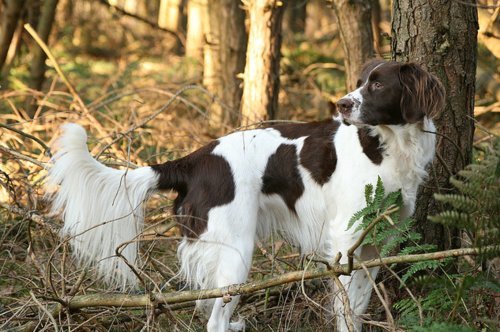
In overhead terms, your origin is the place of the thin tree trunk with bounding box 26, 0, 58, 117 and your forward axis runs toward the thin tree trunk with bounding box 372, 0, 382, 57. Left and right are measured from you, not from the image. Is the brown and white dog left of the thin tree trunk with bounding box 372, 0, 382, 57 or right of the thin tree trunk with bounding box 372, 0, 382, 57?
right

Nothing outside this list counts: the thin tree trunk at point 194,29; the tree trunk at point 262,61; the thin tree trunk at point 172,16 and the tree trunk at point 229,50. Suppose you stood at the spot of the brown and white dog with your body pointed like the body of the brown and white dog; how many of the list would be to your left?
4

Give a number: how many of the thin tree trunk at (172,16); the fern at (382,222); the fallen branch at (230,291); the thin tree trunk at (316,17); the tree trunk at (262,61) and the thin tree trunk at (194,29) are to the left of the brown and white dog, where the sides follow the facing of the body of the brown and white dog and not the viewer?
4

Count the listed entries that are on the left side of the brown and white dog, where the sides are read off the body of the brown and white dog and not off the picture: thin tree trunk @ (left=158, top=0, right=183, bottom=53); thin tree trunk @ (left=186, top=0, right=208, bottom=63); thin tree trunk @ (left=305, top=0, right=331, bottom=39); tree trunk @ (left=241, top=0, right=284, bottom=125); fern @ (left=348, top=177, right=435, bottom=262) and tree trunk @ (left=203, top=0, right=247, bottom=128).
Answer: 5

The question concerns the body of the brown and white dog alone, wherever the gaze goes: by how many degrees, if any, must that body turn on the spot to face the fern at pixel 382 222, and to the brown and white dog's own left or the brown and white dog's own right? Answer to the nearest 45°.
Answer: approximately 45° to the brown and white dog's own right

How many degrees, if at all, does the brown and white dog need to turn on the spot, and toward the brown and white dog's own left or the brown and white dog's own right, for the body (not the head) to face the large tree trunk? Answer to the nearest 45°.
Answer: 0° — it already faces it

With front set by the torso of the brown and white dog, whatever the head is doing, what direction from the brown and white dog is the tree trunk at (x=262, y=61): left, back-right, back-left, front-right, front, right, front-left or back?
left

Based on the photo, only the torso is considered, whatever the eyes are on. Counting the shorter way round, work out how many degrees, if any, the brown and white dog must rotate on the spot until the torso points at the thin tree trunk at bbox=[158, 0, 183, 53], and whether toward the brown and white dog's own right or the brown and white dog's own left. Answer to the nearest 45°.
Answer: approximately 90° to the brown and white dog's own left

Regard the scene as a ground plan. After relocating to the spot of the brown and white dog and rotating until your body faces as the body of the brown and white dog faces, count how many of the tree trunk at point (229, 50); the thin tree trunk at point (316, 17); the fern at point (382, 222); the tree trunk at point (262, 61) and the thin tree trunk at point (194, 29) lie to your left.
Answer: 4

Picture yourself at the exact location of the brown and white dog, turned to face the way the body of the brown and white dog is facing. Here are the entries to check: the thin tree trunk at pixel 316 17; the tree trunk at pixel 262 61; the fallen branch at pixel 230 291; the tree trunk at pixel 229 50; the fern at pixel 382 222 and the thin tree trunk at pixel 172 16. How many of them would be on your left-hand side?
4

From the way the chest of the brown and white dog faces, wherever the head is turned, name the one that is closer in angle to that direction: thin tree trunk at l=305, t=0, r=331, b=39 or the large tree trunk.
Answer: the large tree trunk

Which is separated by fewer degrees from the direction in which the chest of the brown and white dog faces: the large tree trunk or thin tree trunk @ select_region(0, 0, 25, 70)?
the large tree trunk

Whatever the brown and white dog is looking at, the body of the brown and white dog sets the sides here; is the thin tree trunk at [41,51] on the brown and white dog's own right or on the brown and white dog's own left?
on the brown and white dog's own left

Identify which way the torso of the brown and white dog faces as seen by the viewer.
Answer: to the viewer's right

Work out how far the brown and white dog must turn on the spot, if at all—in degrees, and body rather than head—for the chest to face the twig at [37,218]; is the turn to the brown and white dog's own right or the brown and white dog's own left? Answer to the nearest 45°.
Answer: approximately 180°
